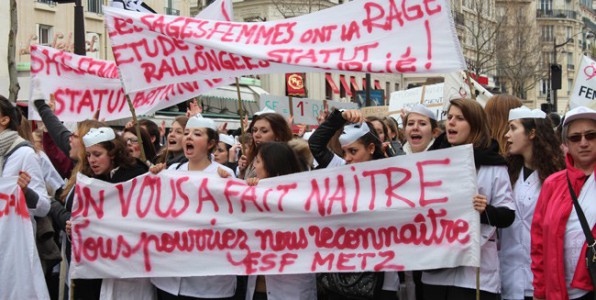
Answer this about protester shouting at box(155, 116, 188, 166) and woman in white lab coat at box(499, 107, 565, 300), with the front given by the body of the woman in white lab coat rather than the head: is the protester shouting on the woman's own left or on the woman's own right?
on the woman's own right

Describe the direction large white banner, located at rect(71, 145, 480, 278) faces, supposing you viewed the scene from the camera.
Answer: facing the viewer

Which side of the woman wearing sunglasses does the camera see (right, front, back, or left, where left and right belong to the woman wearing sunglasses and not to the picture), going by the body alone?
front

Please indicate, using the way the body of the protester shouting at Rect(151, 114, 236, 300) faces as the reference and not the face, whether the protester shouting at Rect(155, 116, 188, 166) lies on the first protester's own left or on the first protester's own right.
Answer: on the first protester's own right

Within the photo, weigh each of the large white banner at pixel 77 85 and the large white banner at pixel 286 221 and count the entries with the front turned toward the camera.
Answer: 2

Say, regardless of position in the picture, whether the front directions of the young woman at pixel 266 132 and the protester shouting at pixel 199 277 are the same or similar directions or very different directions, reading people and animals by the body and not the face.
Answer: same or similar directions

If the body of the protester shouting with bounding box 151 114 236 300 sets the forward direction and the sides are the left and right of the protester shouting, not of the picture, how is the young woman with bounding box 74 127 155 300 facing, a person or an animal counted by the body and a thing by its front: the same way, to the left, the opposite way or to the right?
the same way

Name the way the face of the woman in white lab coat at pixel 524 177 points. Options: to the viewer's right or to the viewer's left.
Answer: to the viewer's left

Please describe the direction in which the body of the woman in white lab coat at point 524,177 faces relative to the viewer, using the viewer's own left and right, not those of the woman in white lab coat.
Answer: facing the viewer and to the left of the viewer
